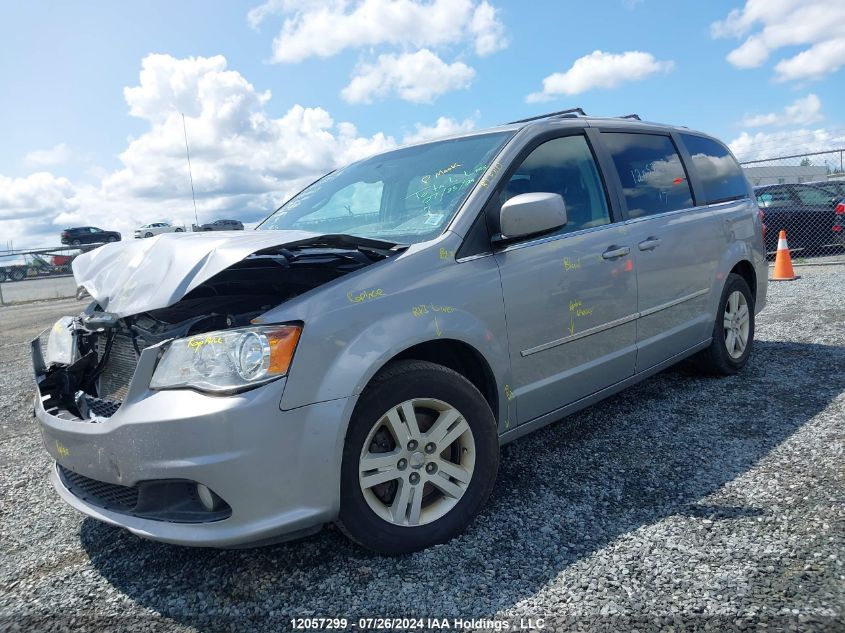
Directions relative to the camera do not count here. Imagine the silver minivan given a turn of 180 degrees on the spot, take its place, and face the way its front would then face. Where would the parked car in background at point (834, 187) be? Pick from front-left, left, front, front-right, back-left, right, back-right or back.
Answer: front

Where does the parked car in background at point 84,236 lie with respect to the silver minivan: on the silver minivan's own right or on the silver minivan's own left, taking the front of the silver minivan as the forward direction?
on the silver minivan's own right

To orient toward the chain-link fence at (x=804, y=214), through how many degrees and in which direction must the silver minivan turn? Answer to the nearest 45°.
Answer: approximately 180°

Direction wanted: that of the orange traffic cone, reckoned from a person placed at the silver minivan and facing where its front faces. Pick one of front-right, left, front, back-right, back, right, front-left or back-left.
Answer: back

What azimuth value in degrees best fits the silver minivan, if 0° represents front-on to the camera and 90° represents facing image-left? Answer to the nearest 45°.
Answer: approximately 45°
